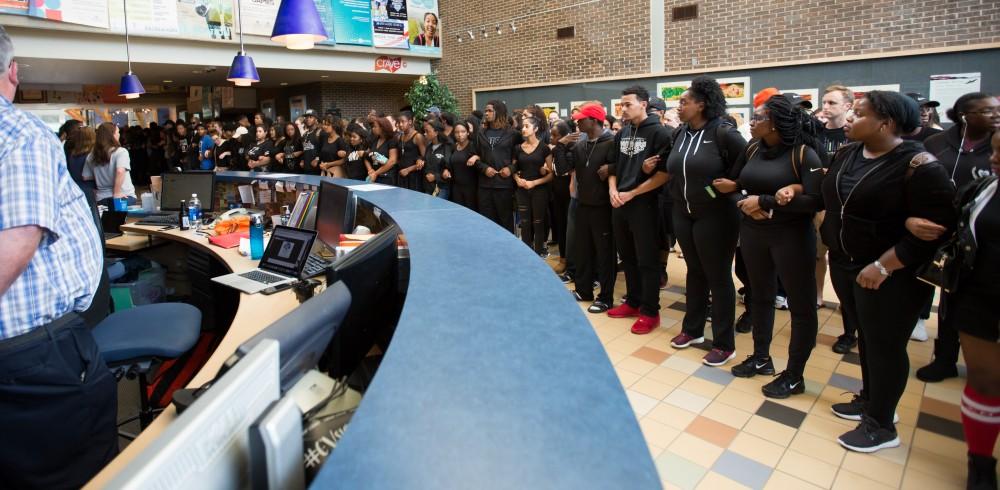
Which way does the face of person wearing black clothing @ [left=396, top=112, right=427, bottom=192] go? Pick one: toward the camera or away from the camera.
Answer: toward the camera

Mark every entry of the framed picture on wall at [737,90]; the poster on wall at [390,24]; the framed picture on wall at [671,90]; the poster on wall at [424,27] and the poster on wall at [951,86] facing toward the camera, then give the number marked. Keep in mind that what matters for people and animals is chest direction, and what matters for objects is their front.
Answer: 5

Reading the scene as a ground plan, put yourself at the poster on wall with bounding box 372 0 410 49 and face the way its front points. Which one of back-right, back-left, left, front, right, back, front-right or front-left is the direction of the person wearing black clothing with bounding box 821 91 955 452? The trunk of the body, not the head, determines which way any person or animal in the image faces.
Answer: front

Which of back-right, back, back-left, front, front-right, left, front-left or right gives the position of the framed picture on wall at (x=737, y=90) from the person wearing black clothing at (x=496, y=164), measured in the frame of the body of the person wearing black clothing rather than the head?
back-left

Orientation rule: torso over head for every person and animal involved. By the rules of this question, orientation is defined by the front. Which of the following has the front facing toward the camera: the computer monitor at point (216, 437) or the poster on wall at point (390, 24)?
the poster on wall

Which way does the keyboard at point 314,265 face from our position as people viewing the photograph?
facing the viewer and to the left of the viewer

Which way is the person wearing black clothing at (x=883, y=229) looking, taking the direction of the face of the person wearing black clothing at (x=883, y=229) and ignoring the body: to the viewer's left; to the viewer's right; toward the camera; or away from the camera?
to the viewer's left

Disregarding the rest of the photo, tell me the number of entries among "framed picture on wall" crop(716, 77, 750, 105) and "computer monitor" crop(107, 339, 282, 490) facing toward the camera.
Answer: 1

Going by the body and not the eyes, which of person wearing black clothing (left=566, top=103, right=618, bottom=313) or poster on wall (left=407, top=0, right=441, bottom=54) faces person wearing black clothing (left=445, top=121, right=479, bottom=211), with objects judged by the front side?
the poster on wall

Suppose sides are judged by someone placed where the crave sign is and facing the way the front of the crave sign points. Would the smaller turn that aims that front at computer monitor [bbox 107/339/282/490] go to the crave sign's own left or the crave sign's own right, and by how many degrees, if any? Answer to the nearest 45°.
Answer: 0° — it already faces it

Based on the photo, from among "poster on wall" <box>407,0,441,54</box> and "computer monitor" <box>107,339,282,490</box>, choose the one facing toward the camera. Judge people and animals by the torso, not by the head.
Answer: the poster on wall

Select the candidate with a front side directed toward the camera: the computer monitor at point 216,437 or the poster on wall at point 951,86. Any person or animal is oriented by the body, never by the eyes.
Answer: the poster on wall

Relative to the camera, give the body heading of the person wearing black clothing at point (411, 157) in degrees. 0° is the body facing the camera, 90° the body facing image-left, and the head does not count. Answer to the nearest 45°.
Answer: approximately 45°

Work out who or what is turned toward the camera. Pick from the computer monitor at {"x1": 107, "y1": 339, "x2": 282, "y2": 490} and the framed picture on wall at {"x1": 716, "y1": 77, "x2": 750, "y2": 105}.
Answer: the framed picture on wall

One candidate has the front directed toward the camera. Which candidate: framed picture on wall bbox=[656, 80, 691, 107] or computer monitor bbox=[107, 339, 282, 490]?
the framed picture on wall

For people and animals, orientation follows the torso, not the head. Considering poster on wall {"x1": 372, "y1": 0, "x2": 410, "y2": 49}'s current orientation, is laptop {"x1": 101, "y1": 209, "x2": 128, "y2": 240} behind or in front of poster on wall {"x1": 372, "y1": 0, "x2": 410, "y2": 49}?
in front

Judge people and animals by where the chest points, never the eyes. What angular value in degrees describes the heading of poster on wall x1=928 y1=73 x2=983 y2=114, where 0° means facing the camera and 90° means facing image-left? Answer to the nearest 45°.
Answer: approximately 0°

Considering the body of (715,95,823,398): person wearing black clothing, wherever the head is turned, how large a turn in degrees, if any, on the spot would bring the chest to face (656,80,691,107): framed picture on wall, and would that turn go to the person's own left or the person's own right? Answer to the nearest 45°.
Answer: approximately 135° to the person's own right

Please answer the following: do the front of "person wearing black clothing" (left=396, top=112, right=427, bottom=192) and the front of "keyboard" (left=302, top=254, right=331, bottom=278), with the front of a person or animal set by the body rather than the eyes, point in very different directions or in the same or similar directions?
same or similar directions

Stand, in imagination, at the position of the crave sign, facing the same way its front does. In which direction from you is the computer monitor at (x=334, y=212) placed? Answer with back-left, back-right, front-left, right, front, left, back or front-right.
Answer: front

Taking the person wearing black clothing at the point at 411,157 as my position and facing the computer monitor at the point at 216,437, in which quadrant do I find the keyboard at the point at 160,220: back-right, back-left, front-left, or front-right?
front-right

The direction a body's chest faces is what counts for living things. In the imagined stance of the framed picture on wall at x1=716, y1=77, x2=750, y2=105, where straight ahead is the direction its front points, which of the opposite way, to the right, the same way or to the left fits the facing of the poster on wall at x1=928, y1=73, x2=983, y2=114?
the same way
